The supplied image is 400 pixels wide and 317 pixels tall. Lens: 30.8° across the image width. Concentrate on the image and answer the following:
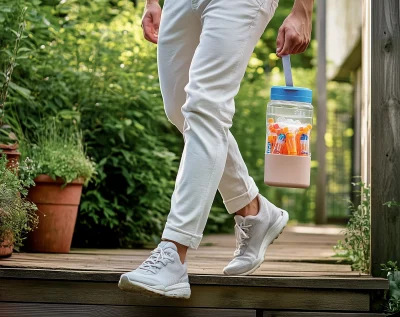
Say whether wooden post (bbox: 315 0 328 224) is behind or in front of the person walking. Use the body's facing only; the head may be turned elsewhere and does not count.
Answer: behind

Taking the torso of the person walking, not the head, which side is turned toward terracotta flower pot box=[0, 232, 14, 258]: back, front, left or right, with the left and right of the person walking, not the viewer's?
right

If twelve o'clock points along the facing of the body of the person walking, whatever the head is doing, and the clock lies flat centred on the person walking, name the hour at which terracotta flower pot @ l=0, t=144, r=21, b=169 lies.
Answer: The terracotta flower pot is roughly at 3 o'clock from the person walking.

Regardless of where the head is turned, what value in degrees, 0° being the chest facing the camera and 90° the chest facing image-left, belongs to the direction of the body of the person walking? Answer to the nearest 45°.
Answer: approximately 45°
